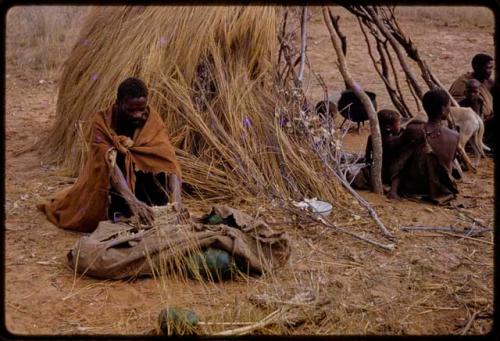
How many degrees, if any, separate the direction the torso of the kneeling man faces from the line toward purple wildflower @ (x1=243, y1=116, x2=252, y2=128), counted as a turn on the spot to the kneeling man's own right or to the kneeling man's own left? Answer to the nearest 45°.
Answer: approximately 90° to the kneeling man's own left

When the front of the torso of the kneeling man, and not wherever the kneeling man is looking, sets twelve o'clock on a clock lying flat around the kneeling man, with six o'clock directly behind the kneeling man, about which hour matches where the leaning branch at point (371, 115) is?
The leaning branch is roughly at 10 o'clock from the kneeling man.

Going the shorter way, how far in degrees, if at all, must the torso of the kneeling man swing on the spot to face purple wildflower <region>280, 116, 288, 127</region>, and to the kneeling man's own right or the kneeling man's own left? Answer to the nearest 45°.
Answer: approximately 90° to the kneeling man's own left

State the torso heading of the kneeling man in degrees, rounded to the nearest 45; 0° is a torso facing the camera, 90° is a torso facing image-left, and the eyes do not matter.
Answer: approximately 315°

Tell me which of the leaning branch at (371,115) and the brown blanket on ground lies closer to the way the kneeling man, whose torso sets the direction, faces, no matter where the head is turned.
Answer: the brown blanket on ground

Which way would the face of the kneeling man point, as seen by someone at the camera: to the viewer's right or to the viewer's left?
to the viewer's right

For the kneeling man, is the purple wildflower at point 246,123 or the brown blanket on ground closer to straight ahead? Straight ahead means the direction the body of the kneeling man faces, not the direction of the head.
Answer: the brown blanket on ground
